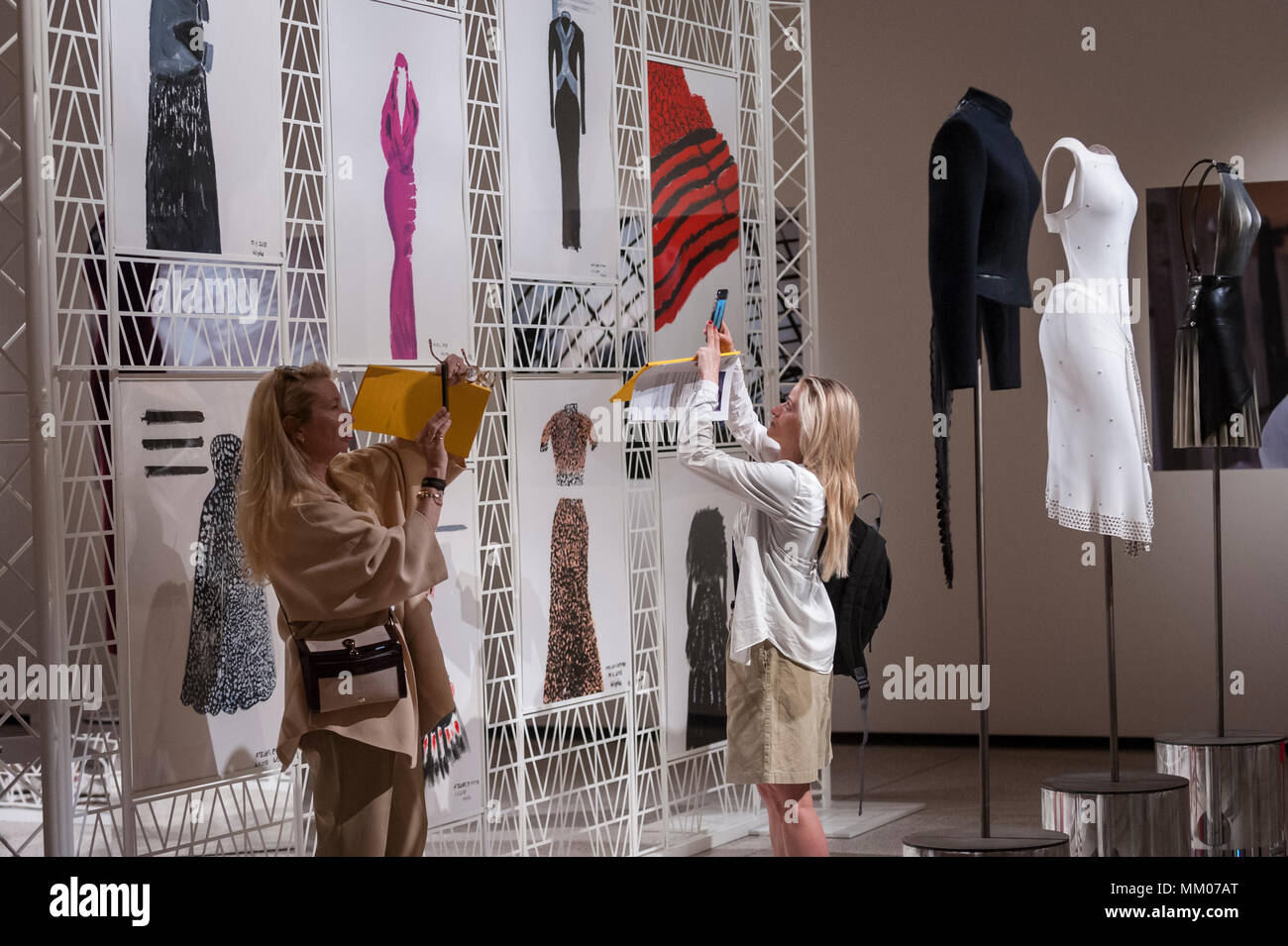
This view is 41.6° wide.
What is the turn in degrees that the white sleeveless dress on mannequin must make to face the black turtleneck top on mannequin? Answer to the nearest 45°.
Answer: approximately 90° to its right

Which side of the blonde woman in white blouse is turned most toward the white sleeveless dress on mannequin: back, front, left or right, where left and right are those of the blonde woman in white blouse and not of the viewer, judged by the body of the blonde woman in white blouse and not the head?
back

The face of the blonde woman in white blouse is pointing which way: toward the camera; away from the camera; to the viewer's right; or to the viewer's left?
to the viewer's left

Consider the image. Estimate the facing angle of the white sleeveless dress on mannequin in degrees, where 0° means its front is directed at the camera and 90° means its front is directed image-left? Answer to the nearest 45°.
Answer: approximately 315°

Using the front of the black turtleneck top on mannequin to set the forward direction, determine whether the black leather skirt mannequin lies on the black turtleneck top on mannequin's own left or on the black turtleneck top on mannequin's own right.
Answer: on the black turtleneck top on mannequin's own left

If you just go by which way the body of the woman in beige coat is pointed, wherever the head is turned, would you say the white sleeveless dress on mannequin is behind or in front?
in front

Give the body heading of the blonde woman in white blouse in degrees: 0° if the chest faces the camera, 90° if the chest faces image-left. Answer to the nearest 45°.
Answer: approximately 90°

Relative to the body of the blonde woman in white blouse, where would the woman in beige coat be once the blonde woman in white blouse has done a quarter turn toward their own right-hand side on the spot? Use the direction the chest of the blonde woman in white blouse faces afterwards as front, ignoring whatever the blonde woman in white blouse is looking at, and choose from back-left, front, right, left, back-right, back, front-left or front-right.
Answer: back-left

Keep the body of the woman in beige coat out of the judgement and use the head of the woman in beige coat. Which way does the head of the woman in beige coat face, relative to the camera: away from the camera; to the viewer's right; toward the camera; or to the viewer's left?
to the viewer's right

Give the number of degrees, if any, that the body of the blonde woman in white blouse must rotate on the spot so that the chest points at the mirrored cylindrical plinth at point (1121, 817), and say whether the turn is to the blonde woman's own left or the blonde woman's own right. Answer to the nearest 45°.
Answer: approximately 180°

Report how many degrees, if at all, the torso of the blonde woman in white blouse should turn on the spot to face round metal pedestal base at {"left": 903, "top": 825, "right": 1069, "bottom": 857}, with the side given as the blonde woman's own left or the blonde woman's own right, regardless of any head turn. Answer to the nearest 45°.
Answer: approximately 135° to the blonde woman's own left
